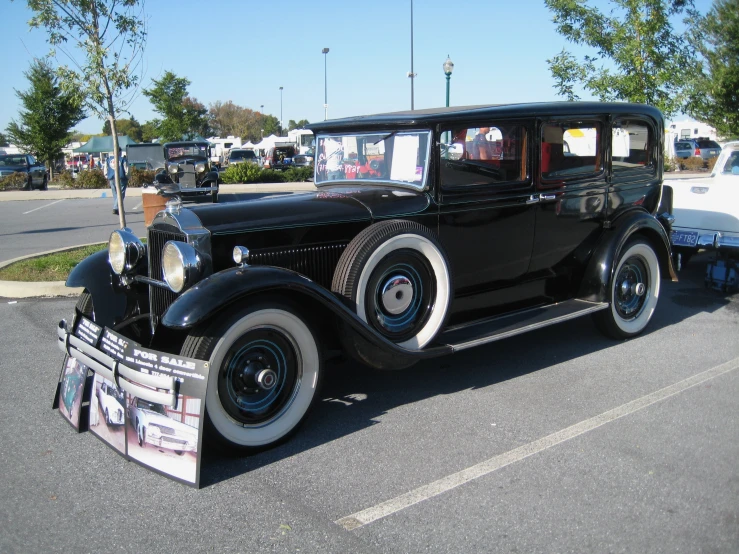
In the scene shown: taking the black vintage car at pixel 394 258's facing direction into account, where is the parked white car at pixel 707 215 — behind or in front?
behind

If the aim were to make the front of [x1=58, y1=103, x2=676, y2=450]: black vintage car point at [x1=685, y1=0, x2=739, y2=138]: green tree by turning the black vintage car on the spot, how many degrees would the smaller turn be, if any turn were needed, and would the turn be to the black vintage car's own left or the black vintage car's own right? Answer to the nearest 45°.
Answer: approximately 180°

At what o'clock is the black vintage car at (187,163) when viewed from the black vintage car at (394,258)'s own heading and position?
the black vintage car at (187,163) is roughly at 4 o'clock from the black vintage car at (394,258).

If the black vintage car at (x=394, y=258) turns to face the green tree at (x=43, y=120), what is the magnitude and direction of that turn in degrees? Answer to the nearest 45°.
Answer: approximately 90° to its right

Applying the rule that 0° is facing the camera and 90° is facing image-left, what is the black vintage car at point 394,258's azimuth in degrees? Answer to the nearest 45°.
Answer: approximately 45°

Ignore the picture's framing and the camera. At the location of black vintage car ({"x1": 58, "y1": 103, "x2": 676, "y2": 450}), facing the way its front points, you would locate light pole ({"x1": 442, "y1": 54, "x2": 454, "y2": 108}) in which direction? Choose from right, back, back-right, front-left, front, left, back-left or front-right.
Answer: back-right

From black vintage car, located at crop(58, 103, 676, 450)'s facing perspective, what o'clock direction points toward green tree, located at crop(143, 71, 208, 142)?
The green tree is roughly at 4 o'clock from the black vintage car.

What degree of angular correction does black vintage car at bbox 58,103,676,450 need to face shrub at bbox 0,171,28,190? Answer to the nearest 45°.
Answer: approximately 90° to its right

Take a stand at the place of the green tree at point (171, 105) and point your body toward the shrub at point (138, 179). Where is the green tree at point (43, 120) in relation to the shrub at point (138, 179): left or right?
right
